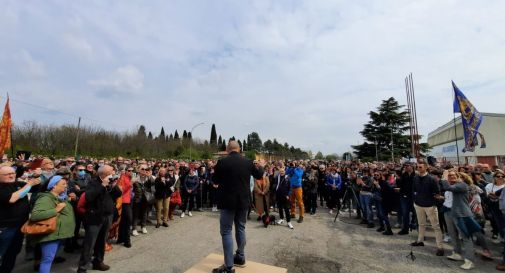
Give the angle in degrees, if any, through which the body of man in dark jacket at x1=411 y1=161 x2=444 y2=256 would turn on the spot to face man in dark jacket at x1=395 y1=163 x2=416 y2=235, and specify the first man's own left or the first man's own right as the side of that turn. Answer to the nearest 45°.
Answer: approximately 135° to the first man's own right

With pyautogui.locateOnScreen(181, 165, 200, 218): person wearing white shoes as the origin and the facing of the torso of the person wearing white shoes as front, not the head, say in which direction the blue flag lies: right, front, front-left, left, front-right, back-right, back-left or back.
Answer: left

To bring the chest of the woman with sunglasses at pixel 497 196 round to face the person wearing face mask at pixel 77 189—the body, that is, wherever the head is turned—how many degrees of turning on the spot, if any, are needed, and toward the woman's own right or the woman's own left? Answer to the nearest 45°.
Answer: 0° — they already face them

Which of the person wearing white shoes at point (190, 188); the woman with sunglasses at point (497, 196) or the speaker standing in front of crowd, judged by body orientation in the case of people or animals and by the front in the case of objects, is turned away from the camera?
the speaker standing in front of crowd

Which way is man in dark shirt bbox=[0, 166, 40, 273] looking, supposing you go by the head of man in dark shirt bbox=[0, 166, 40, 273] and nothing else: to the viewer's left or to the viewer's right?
to the viewer's right

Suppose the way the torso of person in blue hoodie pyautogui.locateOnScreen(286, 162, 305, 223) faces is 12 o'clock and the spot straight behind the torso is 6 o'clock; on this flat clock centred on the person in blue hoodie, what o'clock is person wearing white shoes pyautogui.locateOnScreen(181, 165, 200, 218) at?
The person wearing white shoes is roughly at 3 o'clock from the person in blue hoodie.

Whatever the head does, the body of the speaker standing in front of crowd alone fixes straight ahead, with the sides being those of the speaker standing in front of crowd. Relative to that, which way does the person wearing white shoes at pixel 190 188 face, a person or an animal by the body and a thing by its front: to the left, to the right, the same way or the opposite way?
the opposite way

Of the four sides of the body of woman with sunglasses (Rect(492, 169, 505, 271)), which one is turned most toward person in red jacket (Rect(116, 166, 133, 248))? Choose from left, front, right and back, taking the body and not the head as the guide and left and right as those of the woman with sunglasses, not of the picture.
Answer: front

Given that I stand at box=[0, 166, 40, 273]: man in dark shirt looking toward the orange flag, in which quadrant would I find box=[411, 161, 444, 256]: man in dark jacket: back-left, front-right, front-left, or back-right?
back-right

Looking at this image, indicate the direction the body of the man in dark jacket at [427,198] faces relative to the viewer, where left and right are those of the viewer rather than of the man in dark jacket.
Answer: facing the viewer and to the left of the viewer

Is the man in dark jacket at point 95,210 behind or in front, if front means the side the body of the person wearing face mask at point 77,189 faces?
in front

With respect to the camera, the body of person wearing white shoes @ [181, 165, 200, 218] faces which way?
toward the camera
